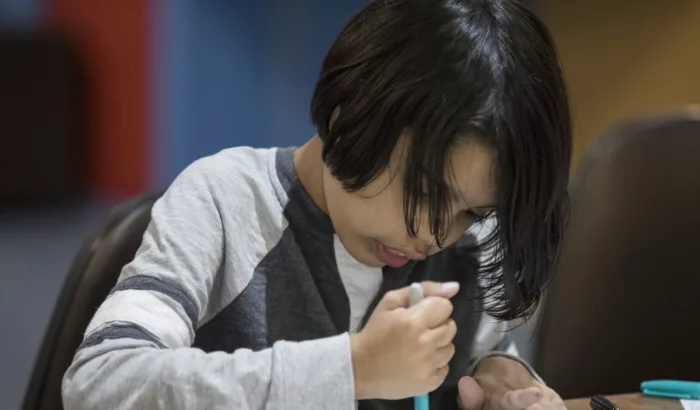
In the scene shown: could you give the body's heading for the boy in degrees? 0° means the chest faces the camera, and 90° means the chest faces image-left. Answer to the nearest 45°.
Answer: approximately 315°

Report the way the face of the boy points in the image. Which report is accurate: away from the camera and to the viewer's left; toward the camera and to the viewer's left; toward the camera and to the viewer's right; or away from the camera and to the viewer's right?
toward the camera and to the viewer's right
